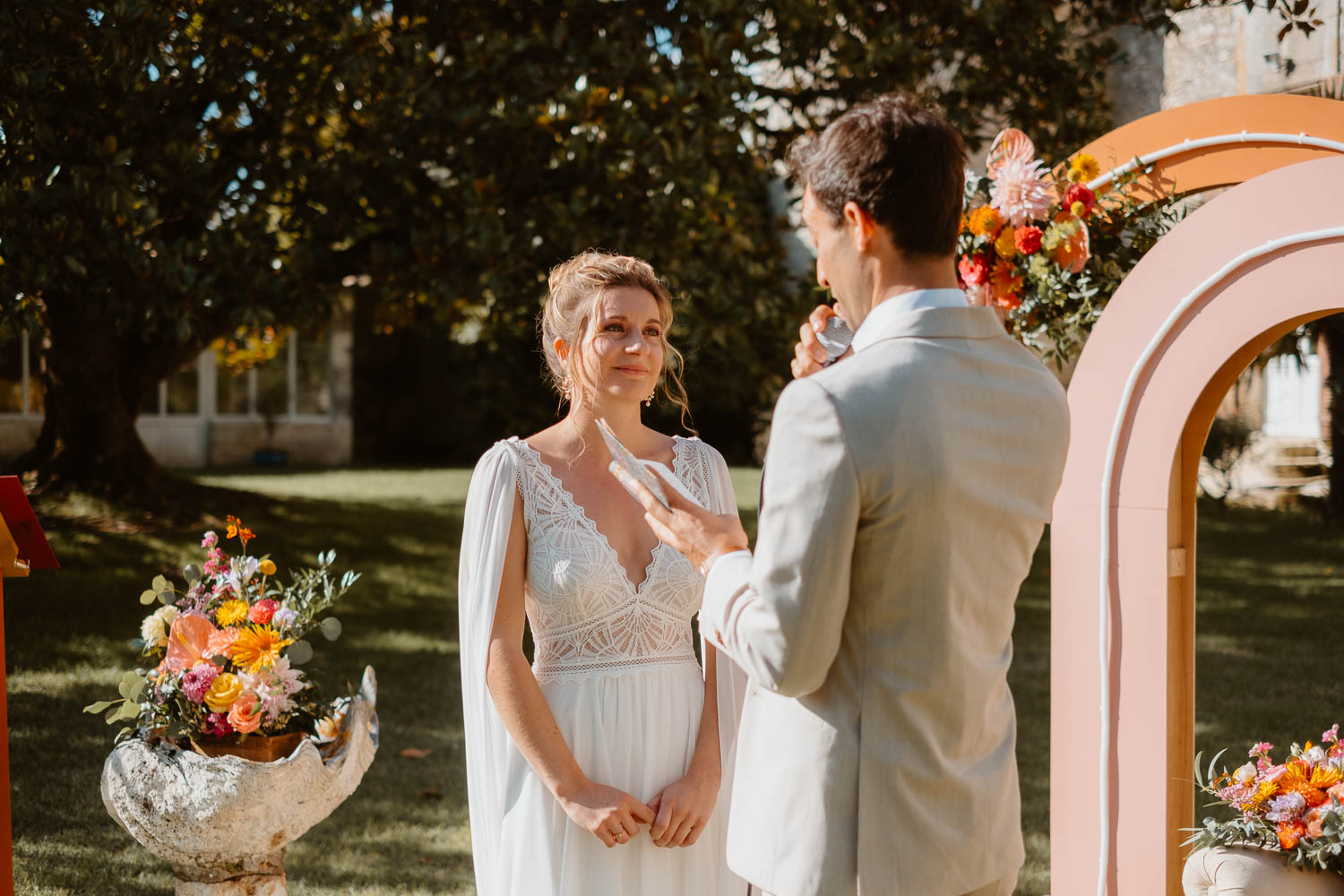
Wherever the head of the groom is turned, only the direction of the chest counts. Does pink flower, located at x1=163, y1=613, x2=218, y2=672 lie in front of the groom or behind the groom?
in front

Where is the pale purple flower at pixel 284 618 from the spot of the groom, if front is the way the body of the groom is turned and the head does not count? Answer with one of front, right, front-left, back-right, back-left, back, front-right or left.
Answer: front

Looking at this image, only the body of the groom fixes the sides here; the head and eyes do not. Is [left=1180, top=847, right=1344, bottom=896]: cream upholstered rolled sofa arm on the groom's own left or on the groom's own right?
on the groom's own right

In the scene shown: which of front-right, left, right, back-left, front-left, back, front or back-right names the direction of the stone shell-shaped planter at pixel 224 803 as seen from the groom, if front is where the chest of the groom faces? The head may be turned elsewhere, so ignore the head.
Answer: front

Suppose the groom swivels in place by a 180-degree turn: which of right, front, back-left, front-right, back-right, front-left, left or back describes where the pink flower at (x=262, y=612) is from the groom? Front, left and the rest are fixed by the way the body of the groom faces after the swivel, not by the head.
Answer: back

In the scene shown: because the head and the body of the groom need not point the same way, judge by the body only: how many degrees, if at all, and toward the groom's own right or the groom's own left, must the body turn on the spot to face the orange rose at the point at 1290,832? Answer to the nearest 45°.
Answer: approximately 90° to the groom's own right

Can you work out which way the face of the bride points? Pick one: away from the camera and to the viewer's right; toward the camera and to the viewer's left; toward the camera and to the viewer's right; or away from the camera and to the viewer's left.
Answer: toward the camera and to the viewer's right

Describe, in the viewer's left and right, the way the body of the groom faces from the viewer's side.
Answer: facing away from the viewer and to the left of the viewer

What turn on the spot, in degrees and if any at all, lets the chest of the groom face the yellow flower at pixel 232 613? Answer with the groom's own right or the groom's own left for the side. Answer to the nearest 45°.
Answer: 0° — they already face it

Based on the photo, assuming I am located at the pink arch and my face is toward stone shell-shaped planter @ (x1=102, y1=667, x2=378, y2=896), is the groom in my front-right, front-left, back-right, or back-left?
front-left

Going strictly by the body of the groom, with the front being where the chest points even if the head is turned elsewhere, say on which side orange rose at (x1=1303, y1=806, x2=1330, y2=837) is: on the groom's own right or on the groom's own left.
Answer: on the groom's own right

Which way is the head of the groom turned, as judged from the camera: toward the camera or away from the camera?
away from the camera

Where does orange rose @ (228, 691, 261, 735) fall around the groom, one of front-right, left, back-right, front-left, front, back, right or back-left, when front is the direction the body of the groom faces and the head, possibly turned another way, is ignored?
front

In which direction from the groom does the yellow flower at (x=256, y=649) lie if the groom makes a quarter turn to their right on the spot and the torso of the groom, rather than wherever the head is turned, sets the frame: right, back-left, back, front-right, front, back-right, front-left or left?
left
